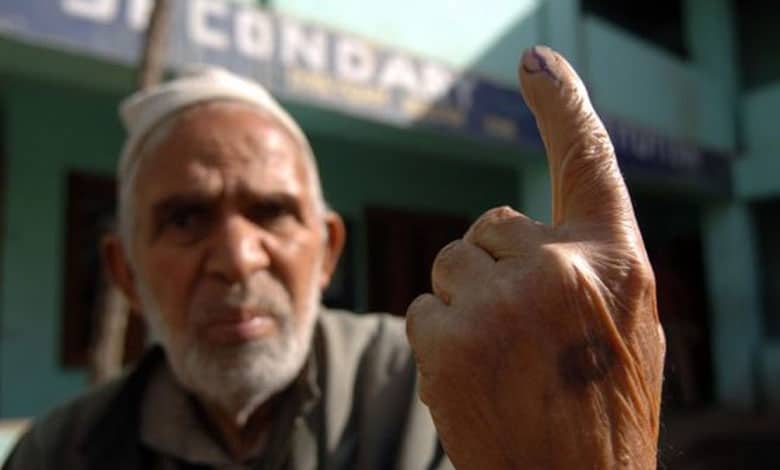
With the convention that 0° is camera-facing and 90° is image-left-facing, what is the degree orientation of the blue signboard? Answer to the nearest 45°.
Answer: approximately 315°

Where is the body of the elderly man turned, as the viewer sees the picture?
toward the camera

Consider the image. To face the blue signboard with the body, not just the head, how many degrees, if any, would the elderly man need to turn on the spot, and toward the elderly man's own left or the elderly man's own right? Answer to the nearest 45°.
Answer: approximately 180°

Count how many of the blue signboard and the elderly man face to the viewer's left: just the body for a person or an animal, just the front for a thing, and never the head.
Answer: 0
